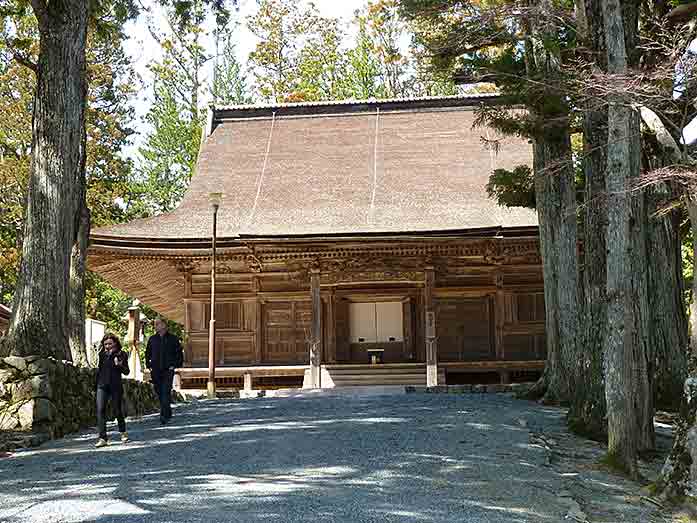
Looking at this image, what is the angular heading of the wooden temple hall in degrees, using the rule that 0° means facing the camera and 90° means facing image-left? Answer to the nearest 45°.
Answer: approximately 0°

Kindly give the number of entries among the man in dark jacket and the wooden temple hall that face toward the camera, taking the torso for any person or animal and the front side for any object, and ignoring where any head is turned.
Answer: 2

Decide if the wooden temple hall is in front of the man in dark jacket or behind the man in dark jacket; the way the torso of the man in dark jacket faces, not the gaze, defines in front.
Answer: behind

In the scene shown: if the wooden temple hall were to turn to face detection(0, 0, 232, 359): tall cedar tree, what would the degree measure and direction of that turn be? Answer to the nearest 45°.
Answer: approximately 45° to its right

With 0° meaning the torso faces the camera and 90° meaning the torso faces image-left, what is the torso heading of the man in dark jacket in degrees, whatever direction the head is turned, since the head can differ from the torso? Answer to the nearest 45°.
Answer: approximately 0°
